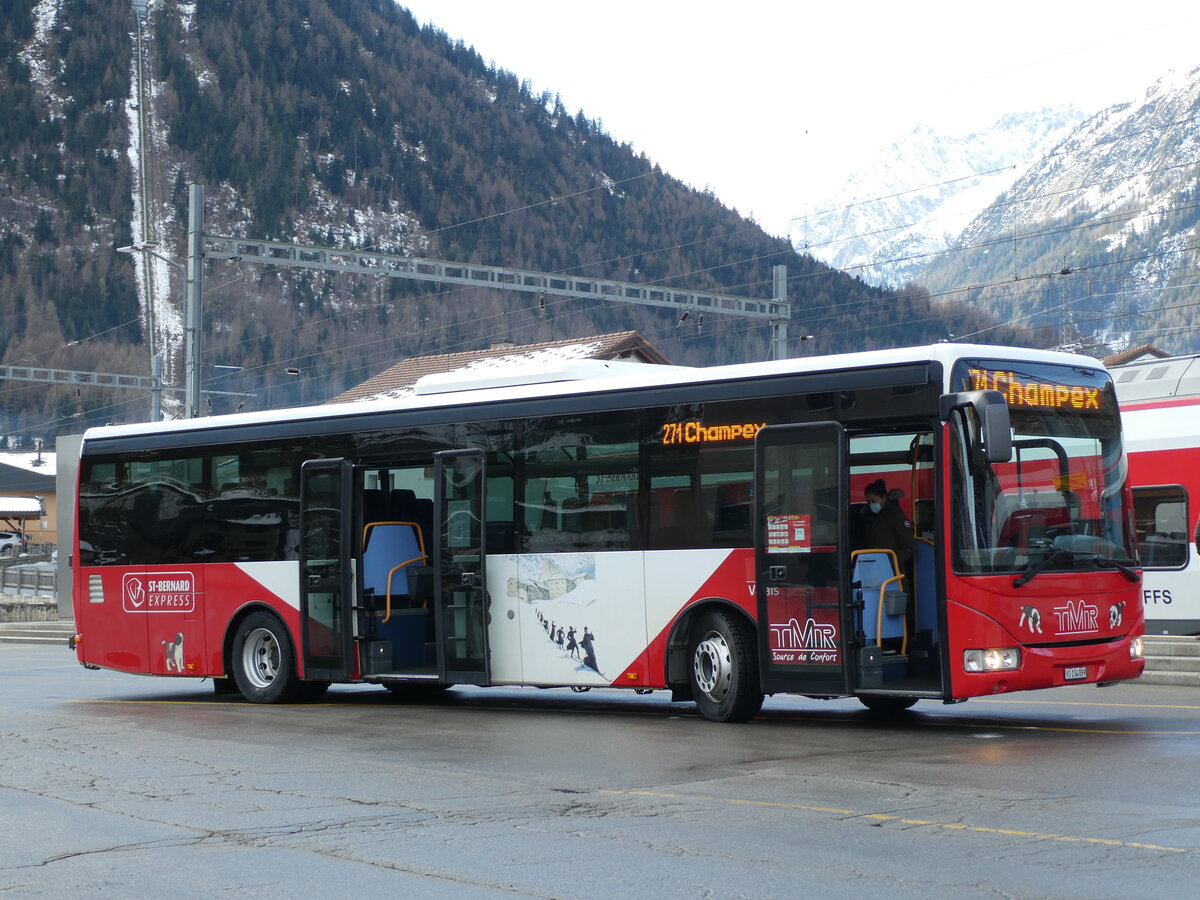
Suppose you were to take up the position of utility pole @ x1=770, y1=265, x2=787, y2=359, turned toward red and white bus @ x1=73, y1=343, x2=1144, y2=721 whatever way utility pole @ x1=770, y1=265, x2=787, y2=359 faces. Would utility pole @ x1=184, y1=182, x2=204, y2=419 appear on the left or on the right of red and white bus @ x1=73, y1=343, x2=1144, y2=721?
right

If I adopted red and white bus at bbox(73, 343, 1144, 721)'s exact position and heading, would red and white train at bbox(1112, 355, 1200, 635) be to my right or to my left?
on my left

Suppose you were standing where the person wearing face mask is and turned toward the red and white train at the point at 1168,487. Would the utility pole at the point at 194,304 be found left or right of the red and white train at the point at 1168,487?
left

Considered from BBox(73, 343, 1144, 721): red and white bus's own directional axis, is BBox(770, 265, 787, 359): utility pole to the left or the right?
on its left

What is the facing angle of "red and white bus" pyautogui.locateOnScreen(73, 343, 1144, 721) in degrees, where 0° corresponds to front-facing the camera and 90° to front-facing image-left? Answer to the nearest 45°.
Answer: approximately 315°
